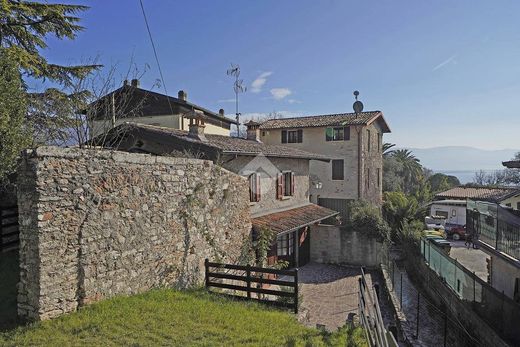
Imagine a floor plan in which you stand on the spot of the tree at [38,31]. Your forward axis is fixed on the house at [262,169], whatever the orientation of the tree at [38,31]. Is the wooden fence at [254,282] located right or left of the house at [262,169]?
right

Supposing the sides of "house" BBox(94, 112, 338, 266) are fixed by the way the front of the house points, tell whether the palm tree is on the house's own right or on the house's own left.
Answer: on the house's own left

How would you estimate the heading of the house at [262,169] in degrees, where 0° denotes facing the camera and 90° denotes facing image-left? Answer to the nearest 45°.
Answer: approximately 315°

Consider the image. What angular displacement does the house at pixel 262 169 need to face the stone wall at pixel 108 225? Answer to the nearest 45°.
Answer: approximately 90° to its right

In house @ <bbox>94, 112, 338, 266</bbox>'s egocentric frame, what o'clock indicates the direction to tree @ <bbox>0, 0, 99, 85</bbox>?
The tree is roughly at 4 o'clock from the house.

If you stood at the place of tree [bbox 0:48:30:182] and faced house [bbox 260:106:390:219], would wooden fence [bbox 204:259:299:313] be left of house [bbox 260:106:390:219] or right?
right

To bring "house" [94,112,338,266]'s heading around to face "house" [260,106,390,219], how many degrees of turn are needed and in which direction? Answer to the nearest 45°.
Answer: approximately 90° to its left
